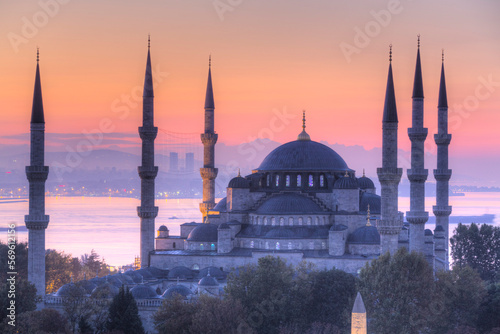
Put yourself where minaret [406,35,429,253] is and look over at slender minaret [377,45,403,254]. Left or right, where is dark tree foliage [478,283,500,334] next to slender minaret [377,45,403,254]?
left
